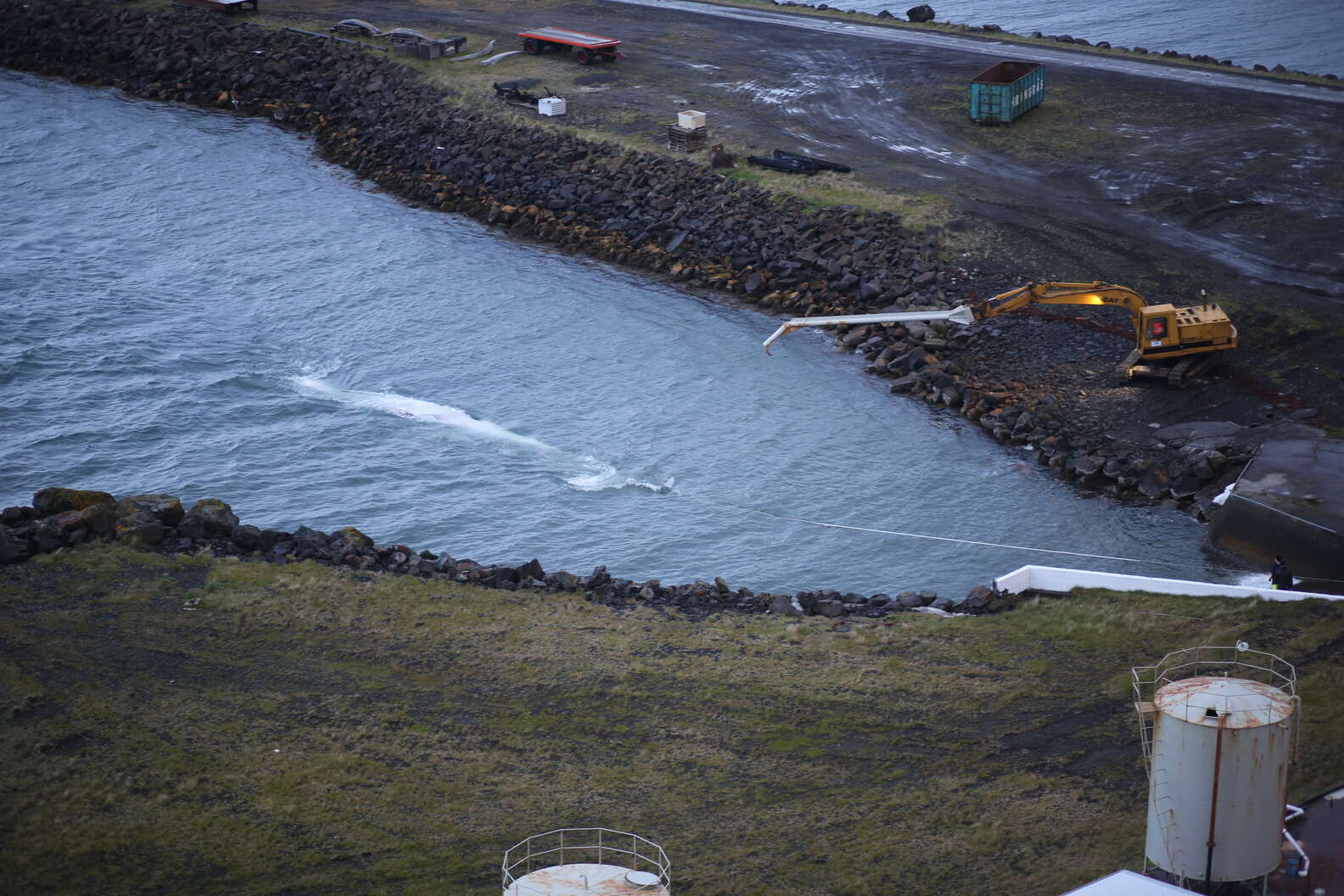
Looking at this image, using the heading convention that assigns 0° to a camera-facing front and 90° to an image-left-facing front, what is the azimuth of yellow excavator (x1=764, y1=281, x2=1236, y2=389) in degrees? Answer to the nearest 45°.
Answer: approximately 90°

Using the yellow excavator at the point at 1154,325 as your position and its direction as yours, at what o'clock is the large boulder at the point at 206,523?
The large boulder is roughly at 11 o'clock from the yellow excavator.

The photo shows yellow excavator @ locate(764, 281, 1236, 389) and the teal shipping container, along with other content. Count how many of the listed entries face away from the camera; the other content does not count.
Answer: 0

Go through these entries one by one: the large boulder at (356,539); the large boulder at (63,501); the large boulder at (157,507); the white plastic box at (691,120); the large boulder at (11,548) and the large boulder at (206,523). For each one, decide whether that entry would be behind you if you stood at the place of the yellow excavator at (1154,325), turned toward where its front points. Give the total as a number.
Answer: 0

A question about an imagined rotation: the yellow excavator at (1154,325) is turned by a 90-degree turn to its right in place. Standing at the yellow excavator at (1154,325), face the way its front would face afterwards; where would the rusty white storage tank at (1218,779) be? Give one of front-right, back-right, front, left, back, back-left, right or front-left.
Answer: back

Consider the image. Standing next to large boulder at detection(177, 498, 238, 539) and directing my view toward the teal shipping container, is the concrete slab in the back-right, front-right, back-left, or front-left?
front-right
